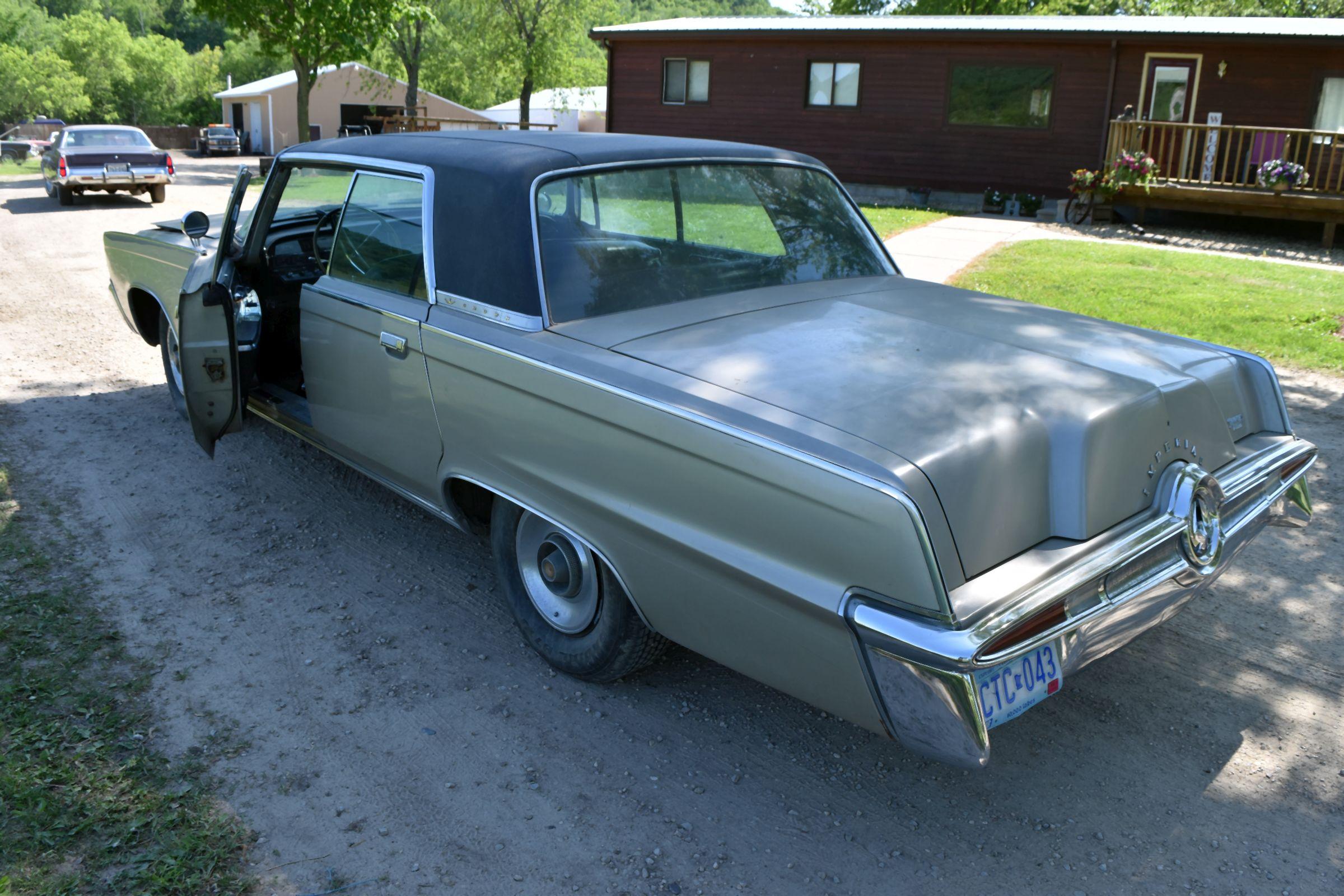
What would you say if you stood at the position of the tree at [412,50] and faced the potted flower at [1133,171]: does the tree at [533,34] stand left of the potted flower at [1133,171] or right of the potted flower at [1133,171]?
left

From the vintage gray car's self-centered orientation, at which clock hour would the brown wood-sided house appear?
The brown wood-sided house is roughly at 2 o'clock from the vintage gray car.

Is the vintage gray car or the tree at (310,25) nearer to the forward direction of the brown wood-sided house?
the vintage gray car

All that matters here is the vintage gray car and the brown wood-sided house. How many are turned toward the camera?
1

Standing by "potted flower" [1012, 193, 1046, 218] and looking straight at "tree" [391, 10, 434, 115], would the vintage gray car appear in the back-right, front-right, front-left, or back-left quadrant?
back-left

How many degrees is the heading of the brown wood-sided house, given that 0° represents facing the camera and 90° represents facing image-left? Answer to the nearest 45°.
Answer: approximately 0°

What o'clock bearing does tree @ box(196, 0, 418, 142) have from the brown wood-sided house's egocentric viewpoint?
The tree is roughly at 3 o'clock from the brown wood-sided house.

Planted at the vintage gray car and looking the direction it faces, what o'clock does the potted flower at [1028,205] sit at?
The potted flower is roughly at 2 o'clock from the vintage gray car.

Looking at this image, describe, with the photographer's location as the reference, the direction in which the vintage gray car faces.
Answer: facing away from the viewer and to the left of the viewer
